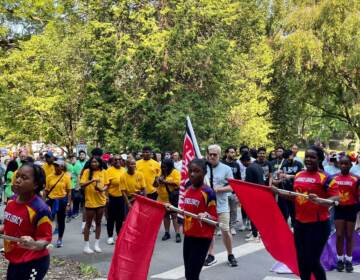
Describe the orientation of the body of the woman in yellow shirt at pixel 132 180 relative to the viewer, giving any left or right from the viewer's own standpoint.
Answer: facing the viewer

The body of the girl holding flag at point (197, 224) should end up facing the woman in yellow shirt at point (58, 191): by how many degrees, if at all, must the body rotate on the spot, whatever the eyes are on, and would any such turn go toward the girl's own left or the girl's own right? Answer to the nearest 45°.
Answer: approximately 90° to the girl's own right

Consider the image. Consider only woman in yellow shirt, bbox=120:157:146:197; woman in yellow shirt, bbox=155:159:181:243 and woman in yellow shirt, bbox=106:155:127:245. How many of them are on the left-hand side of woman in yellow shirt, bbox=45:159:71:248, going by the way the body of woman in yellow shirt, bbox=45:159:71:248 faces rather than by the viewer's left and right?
3

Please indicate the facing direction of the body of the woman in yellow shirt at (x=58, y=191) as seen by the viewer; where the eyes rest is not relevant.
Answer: toward the camera

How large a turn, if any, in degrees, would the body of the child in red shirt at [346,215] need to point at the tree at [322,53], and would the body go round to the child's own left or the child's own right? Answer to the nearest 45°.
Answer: approximately 180°

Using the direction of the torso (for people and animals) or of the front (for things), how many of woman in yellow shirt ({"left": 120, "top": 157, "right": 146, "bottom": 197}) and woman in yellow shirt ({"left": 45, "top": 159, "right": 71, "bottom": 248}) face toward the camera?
2

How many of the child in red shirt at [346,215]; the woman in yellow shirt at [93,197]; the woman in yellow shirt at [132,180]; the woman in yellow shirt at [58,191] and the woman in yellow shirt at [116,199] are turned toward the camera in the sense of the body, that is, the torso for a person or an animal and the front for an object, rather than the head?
5

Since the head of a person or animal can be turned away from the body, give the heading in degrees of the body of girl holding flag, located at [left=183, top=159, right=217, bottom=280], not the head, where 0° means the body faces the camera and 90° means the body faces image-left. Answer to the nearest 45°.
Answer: approximately 45°

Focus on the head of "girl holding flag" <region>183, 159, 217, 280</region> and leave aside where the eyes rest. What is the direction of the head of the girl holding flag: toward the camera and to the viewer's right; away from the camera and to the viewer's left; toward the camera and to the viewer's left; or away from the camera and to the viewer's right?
toward the camera and to the viewer's left

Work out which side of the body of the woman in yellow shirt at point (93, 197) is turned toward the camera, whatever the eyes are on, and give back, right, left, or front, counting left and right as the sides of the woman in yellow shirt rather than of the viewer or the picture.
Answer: front

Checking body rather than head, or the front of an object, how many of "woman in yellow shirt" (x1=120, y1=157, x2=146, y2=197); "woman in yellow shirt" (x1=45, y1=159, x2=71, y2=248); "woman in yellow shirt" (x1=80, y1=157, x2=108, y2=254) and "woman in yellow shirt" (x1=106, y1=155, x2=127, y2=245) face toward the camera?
4

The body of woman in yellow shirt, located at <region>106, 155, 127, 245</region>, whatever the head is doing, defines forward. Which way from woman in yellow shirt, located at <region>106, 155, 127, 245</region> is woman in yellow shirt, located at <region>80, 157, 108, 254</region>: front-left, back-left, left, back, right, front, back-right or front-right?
front-right

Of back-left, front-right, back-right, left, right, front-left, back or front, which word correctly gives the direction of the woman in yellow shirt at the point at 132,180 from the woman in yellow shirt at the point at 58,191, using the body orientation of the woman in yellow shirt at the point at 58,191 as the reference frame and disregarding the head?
left
